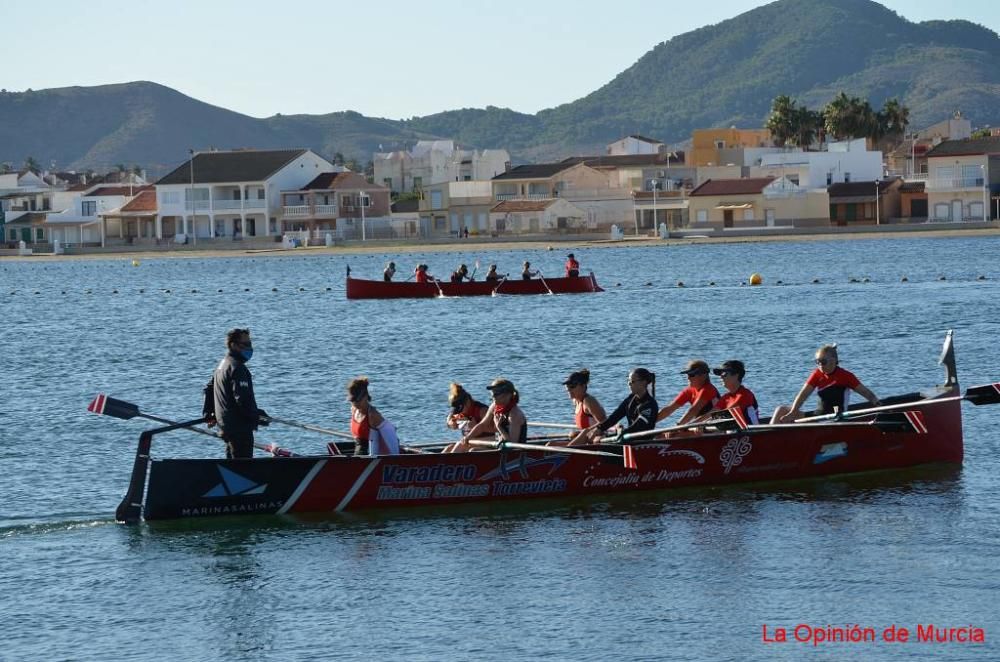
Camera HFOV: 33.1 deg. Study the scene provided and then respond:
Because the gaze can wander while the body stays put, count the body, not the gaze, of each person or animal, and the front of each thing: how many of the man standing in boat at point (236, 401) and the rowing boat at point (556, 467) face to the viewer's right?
2

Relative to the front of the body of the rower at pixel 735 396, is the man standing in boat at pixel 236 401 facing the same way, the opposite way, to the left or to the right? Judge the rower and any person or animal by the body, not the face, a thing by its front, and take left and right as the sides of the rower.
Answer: the opposite way

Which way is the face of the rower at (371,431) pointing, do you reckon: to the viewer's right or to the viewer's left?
to the viewer's left

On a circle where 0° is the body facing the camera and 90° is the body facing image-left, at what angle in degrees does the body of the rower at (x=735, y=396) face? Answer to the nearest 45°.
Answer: approximately 90°

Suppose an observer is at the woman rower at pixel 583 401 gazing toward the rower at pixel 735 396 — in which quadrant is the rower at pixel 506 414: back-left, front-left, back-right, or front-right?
back-right

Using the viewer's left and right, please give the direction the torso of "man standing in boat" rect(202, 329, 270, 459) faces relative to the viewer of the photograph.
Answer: facing to the right of the viewer

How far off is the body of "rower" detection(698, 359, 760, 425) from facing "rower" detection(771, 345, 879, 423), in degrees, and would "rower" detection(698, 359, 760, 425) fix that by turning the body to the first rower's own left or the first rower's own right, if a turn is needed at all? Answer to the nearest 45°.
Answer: approximately 135° to the first rower's own right

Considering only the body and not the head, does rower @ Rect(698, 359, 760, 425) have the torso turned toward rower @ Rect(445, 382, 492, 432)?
yes

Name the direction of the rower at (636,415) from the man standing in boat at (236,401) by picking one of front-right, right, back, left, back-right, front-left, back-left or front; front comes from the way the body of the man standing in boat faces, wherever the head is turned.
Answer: front

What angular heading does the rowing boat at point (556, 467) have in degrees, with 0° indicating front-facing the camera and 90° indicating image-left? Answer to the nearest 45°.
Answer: approximately 270°

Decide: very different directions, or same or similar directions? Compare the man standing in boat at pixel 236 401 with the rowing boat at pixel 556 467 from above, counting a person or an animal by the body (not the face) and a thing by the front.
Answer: same or similar directions

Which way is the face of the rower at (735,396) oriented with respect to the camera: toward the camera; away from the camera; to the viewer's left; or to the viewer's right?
to the viewer's left

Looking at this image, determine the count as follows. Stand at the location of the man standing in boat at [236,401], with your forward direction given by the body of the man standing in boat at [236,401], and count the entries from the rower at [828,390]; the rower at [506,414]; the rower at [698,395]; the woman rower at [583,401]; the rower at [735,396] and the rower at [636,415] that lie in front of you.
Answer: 6
